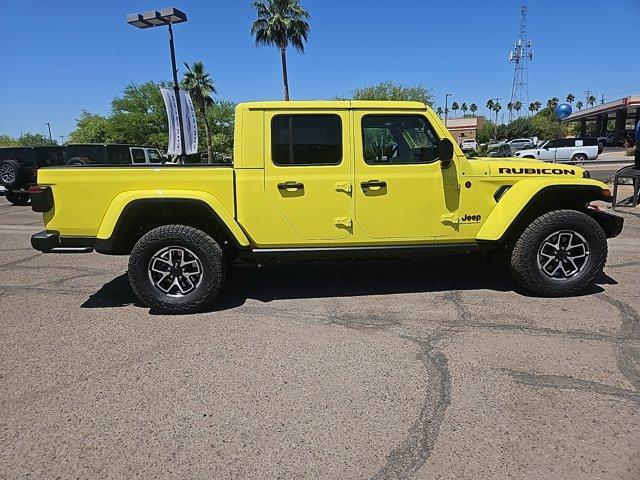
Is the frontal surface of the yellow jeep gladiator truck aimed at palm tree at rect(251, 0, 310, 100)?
no

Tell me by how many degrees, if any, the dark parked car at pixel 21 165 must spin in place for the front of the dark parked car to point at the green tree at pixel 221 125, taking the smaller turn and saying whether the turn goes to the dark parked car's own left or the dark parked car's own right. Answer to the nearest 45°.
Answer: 0° — it already faces it

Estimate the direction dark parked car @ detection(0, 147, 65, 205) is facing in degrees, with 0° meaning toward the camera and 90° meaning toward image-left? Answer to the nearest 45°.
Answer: approximately 225°

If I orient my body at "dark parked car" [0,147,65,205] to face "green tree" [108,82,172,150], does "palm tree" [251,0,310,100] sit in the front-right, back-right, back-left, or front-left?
front-right

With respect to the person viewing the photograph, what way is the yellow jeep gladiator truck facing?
facing to the right of the viewer

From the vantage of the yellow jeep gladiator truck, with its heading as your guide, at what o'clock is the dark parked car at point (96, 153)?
The dark parked car is roughly at 8 o'clock from the yellow jeep gladiator truck.

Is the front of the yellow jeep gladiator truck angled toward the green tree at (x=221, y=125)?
no

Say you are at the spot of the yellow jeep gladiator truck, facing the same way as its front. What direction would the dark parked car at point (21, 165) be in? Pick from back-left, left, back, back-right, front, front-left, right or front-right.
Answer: back-left

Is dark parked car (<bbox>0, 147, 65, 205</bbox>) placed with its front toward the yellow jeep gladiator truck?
no

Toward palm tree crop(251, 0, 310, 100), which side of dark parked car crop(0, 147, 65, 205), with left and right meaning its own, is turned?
front
